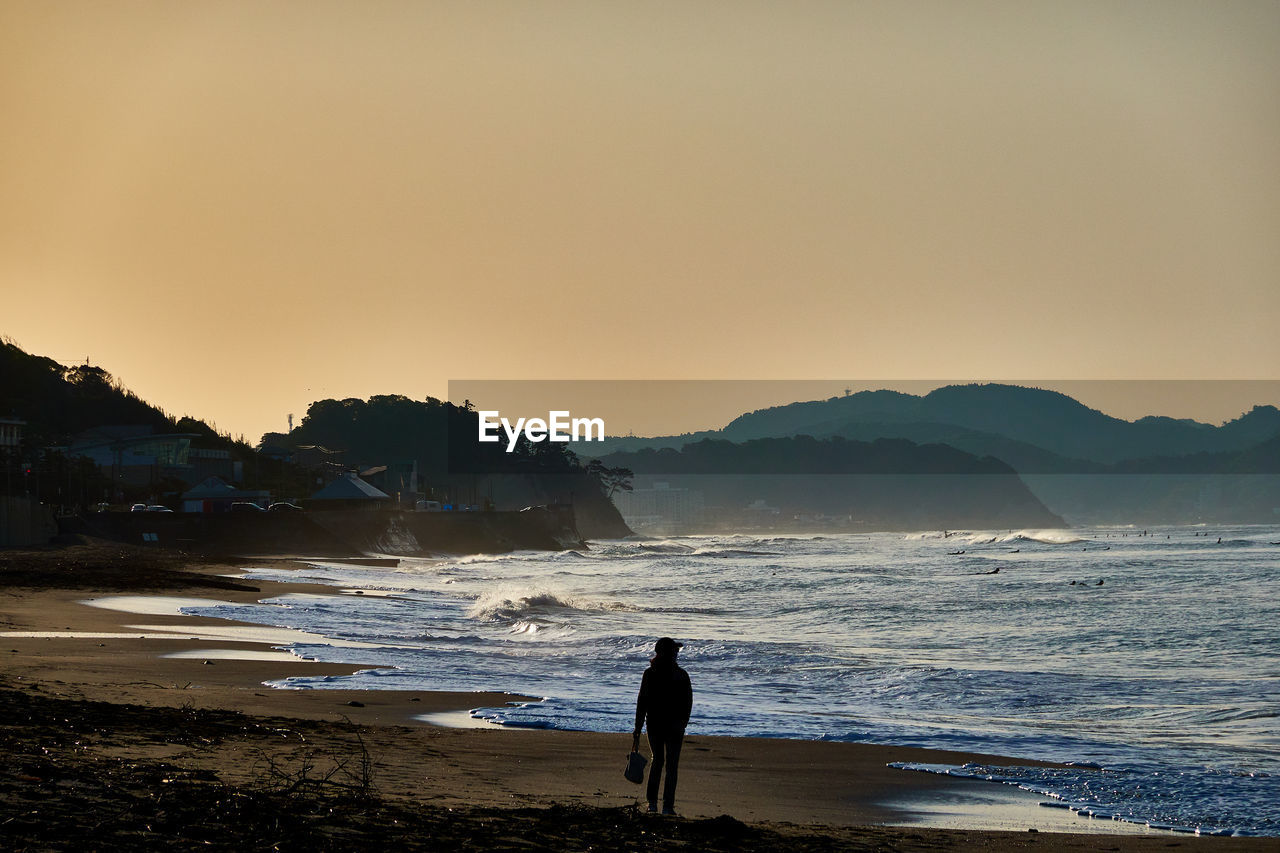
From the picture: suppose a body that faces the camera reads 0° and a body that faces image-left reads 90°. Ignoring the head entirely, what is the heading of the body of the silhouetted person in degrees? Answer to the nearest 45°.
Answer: approximately 225°

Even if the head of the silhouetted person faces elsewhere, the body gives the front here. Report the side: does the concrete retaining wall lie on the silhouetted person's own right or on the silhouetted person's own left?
on the silhouetted person's own left
